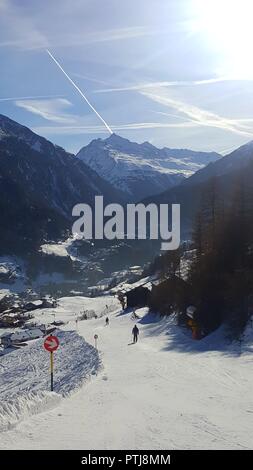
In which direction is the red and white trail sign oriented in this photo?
toward the camera
